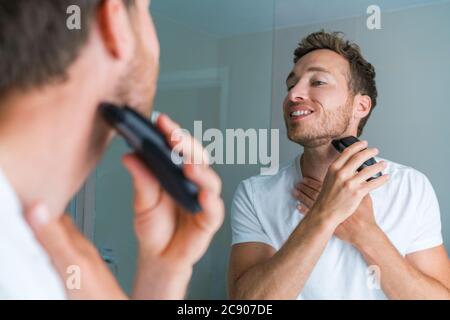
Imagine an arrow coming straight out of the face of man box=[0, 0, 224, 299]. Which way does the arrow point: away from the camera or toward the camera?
away from the camera

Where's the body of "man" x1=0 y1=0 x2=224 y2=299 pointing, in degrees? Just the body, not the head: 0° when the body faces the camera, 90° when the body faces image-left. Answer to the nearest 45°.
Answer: approximately 225°
